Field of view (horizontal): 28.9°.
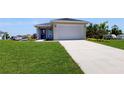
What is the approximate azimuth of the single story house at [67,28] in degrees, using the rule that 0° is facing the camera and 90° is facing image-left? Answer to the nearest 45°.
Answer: approximately 0°

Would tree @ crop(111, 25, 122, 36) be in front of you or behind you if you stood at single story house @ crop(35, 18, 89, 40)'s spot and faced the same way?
behind

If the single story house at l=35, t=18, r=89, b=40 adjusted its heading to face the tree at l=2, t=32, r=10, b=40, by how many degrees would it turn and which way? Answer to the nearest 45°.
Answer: approximately 135° to its right

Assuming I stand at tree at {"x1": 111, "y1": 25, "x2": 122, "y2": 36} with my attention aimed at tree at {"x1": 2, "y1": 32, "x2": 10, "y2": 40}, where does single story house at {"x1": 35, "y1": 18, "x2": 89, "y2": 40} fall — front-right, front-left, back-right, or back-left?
front-left
